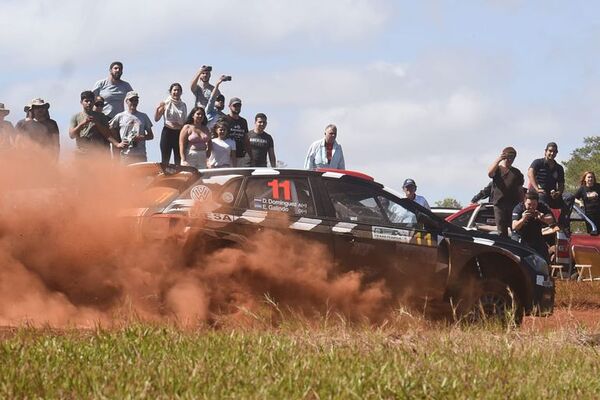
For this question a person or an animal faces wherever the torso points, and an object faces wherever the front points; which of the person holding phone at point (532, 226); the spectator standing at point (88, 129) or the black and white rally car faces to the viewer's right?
the black and white rally car

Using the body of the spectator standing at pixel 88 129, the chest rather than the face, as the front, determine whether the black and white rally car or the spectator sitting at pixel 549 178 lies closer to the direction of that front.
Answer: the black and white rally car

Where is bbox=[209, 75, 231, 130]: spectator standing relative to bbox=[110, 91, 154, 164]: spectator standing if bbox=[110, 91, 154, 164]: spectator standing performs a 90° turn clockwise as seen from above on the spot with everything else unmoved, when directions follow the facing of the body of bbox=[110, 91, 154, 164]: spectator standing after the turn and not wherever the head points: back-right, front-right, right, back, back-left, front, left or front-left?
back-right

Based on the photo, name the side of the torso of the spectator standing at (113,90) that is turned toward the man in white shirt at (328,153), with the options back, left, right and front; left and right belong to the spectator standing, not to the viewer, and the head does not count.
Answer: left

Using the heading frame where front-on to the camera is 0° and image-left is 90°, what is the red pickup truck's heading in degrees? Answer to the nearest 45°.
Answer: approximately 135°

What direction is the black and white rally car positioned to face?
to the viewer's right

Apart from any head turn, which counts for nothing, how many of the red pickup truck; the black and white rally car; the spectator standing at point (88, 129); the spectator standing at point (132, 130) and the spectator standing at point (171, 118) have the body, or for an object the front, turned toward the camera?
3
